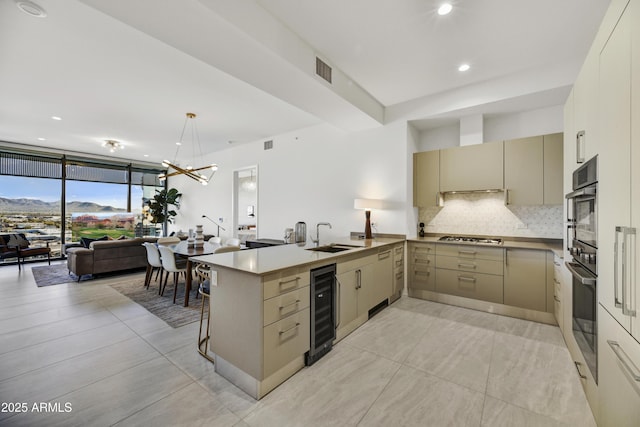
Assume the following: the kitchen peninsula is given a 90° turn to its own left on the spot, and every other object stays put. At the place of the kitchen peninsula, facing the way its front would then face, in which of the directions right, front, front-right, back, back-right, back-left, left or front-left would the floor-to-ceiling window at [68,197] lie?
left

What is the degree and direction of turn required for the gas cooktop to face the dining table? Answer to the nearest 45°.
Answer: approximately 45° to its right

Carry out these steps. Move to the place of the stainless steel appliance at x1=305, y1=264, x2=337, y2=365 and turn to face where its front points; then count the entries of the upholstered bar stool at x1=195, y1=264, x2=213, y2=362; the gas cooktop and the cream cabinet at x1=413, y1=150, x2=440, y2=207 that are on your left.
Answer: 2

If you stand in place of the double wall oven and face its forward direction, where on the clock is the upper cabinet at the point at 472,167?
The upper cabinet is roughly at 2 o'clock from the double wall oven.

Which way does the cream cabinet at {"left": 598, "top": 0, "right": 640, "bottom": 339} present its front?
to the viewer's left

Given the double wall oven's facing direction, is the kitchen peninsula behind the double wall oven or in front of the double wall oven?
in front

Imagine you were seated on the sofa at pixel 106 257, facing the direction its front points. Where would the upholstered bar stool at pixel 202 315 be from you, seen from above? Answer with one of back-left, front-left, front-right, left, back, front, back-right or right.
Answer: back

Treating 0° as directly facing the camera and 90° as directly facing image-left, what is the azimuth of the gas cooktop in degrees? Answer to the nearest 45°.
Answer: approximately 0°

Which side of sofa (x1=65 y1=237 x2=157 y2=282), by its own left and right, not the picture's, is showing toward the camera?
back

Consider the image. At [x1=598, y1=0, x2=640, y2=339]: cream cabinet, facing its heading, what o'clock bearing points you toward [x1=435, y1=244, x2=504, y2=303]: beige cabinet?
[x1=435, y1=244, x2=504, y2=303]: beige cabinet is roughly at 2 o'clock from [x1=598, y1=0, x2=640, y2=339]: cream cabinet.

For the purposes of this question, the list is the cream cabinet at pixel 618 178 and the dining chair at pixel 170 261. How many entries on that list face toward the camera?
0

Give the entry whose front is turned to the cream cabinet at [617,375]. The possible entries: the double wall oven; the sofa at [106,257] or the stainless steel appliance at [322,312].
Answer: the stainless steel appliance

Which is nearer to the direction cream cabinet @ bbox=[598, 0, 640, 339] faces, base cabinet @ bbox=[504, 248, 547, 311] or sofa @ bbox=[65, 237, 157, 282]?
the sofa

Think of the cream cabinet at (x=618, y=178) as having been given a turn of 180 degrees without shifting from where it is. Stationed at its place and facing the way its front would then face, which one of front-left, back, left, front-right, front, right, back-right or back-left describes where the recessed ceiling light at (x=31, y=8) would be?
back-right

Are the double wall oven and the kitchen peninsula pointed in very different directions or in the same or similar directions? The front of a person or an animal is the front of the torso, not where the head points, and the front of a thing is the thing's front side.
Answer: very different directions

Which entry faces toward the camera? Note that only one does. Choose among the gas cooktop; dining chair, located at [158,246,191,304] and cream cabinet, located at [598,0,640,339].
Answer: the gas cooktop

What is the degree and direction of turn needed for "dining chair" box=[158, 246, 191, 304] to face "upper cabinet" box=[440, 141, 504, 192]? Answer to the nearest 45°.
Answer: approximately 90° to its right

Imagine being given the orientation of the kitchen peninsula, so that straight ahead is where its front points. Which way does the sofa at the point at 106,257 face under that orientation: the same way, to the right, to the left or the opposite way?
the opposite way
